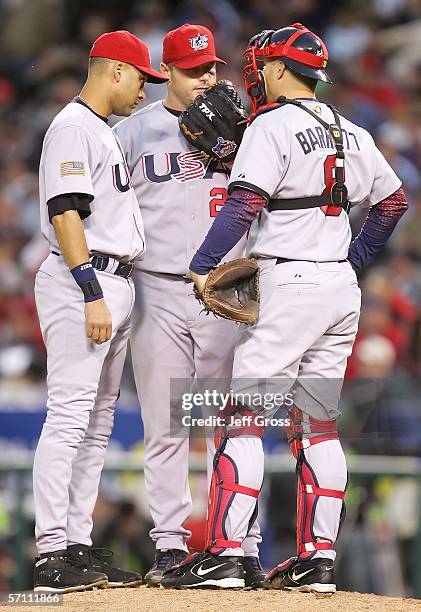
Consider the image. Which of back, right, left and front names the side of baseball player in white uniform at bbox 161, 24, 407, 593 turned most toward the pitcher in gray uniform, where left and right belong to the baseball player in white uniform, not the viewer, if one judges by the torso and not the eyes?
front

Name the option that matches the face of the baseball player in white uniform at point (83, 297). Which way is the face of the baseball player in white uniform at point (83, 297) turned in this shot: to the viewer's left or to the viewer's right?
to the viewer's right

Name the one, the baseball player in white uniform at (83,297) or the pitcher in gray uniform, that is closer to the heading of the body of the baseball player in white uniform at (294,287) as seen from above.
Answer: the pitcher in gray uniform

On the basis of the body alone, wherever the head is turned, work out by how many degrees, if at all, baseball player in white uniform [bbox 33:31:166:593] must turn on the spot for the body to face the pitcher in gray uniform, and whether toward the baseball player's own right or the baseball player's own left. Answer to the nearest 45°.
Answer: approximately 45° to the baseball player's own left

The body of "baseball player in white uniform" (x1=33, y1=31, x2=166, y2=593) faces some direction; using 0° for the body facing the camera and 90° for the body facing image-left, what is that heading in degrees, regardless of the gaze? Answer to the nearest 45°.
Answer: approximately 270°

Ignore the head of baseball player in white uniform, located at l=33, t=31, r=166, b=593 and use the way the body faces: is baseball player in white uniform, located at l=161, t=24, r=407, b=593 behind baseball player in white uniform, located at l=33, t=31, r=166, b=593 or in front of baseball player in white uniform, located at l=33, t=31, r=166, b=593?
in front

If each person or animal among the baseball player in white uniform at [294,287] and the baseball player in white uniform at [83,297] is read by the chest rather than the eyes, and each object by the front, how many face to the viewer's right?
1

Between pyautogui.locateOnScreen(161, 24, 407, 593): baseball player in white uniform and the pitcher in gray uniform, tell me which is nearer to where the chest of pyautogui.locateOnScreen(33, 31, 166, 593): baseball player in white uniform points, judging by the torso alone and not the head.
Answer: the baseball player in white uniform

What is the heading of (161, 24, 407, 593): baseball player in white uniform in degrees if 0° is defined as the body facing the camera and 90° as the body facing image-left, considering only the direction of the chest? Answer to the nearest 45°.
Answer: approximately 135°
